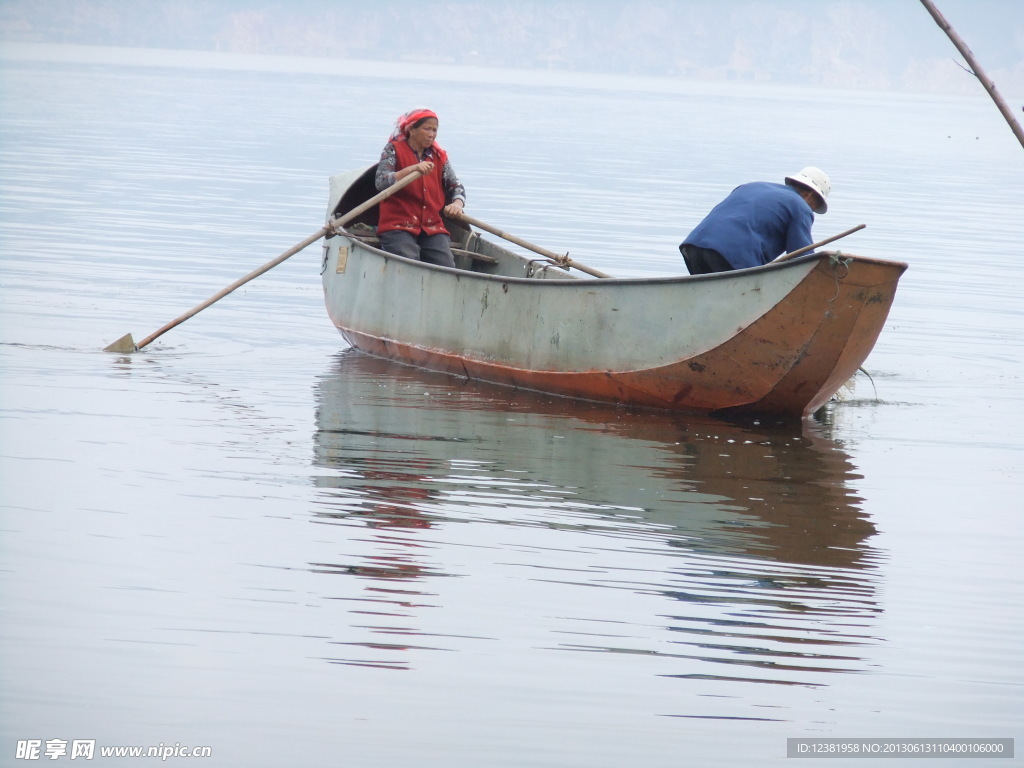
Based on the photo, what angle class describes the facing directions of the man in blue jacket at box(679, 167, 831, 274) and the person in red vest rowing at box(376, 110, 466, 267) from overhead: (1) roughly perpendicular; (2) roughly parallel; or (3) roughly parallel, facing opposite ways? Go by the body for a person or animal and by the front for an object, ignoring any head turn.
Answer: roughly perpendicular

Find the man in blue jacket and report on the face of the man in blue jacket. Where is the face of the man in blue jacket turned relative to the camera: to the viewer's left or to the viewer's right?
to the viewer's right

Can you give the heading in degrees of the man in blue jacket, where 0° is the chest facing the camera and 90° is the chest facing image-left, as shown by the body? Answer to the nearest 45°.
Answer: approximately 225°

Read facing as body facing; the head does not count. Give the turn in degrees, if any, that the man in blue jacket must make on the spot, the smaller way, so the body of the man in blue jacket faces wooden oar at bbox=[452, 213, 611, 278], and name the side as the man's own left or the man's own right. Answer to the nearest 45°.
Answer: approximately 90° to the man's own left
